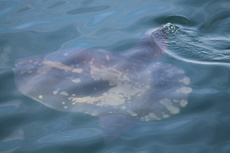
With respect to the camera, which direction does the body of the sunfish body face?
to the viewer's left
